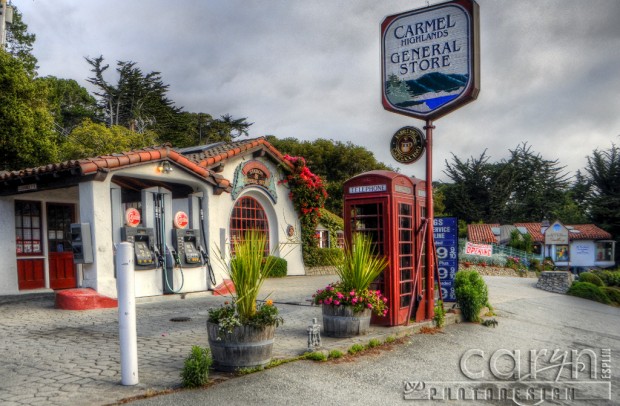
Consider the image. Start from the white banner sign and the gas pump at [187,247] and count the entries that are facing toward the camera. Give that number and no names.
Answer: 2

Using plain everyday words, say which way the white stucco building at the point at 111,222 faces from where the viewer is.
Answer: facing the viewer and to the right of the viewer

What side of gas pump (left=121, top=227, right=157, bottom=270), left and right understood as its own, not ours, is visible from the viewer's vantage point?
front

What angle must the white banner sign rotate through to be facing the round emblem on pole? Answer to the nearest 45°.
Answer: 0° — it already faces it

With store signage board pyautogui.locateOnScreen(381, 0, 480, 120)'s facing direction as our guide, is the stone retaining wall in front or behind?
behind

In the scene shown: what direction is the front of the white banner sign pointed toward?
toward the camera

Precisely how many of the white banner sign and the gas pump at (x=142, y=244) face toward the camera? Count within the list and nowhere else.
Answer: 2

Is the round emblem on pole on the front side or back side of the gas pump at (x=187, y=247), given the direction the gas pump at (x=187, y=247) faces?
on the front side

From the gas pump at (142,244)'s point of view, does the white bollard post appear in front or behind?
in front

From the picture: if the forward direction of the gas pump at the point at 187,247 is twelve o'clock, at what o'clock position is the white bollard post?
The white bollard post is roughly at 12 o'clock from the gas pump.
